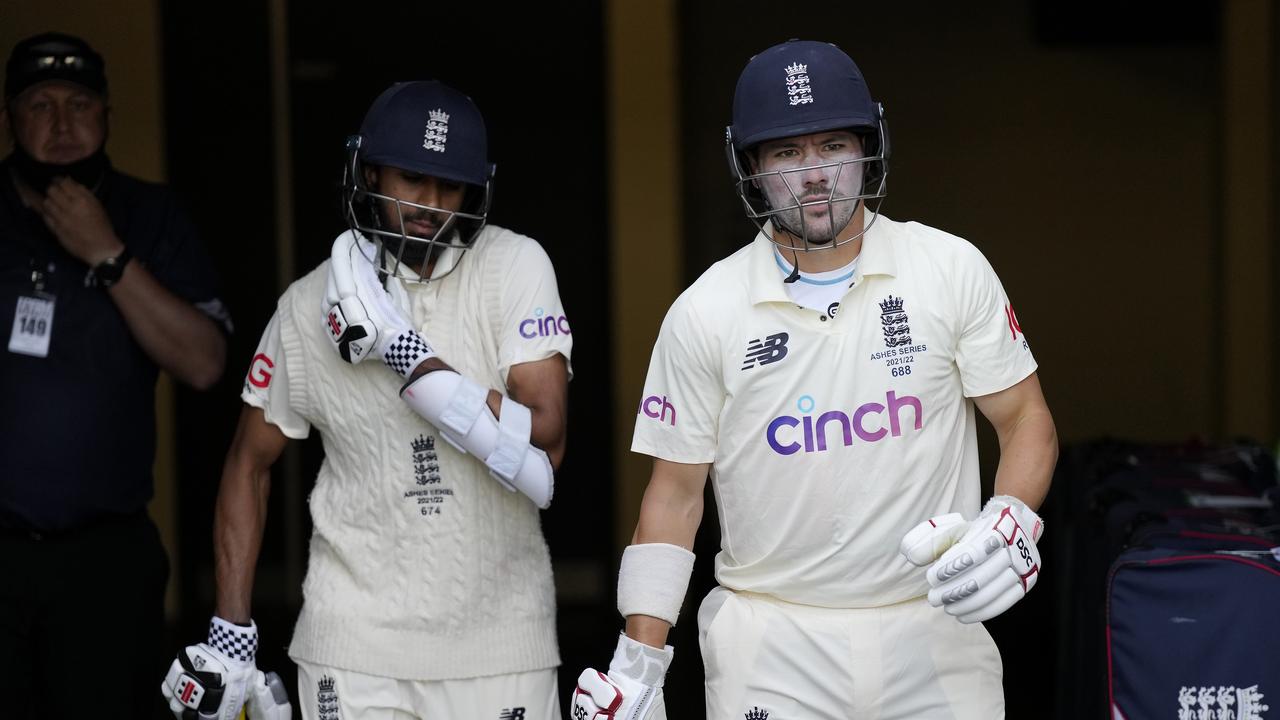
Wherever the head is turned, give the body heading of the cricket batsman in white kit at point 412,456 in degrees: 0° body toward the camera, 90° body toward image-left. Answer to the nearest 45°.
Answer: approximately 0°

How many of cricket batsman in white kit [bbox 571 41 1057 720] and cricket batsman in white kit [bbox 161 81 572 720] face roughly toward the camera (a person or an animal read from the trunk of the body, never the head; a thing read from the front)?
2
